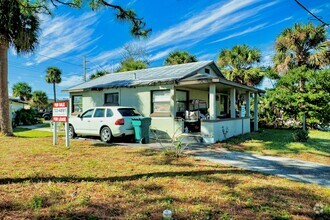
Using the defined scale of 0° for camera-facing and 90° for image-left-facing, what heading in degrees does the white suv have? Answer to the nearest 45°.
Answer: approximately 135°

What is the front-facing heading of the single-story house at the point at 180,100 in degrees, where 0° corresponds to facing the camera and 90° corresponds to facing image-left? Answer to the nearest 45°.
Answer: approximately 315°

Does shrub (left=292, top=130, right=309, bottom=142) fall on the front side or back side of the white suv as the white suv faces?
on the back side

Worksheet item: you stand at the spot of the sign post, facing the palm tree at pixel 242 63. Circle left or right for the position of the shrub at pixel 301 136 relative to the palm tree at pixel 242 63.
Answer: right

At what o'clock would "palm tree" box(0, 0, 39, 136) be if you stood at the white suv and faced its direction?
The palm tree is roughly at 11 o'clock from the white suv.

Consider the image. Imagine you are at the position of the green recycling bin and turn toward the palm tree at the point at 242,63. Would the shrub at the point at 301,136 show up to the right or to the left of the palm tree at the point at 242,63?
right

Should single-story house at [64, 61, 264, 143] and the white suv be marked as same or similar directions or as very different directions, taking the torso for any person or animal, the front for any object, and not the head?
very different directions
